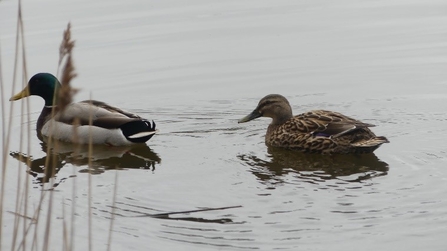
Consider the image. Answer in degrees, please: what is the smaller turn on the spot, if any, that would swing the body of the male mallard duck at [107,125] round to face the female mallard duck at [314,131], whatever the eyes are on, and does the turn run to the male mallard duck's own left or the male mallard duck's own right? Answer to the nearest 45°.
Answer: approximately 135° to the male mallard duck's own left

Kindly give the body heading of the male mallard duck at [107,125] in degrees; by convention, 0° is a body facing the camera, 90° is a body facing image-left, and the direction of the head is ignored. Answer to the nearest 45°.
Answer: approximately 90°

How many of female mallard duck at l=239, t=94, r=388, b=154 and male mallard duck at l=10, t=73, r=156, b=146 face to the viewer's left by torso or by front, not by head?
2

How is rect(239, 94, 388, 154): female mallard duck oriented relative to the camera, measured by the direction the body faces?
to the viewer's left

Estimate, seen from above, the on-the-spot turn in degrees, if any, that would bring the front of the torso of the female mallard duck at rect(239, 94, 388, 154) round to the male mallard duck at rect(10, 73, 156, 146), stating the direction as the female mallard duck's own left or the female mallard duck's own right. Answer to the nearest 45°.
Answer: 0° — it already faces it
